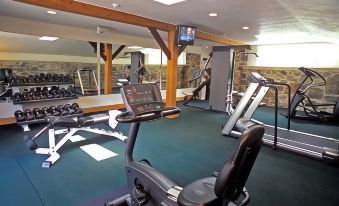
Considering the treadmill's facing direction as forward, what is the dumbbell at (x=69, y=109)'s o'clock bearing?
The dumbbell is roughly at 10 o'clock from the treadmill.

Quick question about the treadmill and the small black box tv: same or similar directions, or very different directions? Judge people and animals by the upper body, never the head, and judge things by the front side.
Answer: very different directions

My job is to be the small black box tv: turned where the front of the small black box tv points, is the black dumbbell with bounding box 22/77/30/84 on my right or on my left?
on my right

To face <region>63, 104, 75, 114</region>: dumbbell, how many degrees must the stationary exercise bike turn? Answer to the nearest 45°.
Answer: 0° — it already faces it

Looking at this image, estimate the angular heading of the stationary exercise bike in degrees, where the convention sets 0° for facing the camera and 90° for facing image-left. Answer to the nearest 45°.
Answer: approximately 135°

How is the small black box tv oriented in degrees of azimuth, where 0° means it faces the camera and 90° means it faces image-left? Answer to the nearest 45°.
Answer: approximately 315°

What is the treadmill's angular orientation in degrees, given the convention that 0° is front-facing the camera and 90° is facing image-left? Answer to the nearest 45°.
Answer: approximately 135°

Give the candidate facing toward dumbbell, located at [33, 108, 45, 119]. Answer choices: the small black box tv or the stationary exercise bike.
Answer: the stationary exercise bike

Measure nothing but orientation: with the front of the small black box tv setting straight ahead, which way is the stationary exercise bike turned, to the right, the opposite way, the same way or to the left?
the opposite way
